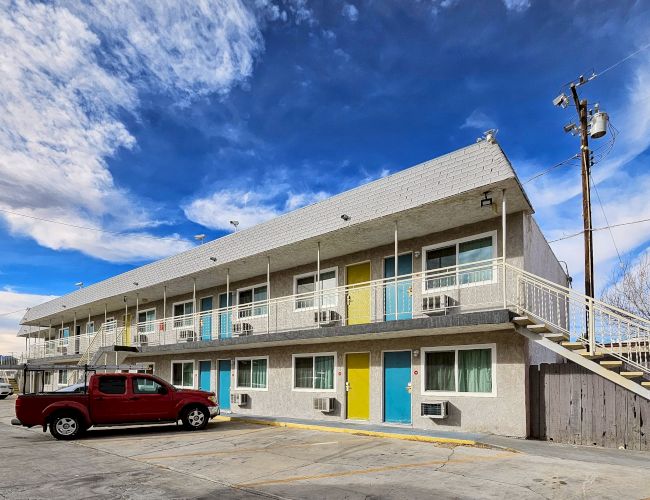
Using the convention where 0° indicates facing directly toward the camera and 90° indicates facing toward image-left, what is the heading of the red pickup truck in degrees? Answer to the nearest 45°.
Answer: approximately 270°

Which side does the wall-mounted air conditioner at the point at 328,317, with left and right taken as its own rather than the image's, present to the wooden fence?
left

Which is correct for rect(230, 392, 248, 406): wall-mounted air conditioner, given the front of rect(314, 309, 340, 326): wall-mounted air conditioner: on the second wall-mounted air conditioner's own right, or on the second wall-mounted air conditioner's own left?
on the second wall-mounted air conditioner's own right

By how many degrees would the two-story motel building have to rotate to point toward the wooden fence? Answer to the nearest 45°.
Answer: approximately 90° to its left

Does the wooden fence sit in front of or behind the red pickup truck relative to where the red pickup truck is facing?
in front

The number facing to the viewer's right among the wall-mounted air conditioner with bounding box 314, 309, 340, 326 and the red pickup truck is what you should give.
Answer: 1

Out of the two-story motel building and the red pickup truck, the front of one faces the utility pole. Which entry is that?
the red pickup truck

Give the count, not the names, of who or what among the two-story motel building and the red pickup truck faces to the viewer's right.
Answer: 1

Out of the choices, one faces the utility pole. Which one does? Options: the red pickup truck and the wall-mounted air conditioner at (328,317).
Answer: the red pickup truck

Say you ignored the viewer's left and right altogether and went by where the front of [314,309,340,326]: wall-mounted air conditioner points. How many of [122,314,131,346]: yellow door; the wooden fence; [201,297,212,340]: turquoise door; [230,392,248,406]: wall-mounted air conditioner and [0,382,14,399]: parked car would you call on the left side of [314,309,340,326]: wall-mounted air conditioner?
1

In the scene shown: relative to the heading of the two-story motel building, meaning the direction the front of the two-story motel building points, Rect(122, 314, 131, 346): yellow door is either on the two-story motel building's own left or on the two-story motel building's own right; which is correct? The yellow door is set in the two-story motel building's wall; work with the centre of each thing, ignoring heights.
on the two-story motel building's own right

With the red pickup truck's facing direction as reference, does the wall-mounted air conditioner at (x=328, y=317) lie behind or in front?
in front

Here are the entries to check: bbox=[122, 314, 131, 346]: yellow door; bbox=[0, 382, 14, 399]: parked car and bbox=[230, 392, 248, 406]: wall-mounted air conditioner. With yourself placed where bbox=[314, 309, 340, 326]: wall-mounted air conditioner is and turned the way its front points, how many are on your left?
0

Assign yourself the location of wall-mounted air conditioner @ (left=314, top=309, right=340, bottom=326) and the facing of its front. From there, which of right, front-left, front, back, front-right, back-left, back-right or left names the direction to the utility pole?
back-left

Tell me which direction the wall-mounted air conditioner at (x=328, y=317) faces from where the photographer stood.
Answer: facing the viewer and to the left of the viewer

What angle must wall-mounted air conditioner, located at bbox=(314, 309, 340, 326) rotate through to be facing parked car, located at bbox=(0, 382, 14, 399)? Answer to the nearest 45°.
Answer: approximately 90° to its right
